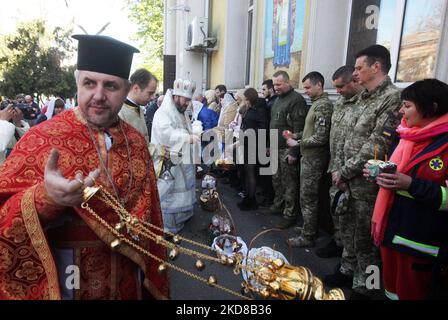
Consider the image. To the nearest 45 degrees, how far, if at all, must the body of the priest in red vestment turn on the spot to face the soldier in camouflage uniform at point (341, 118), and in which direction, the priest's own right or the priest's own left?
approximately 90° to the priest's own left

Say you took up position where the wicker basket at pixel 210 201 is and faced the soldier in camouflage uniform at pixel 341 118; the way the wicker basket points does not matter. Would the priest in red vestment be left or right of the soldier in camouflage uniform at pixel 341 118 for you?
right

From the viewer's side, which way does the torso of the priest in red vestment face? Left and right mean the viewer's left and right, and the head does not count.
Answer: facing the viewer and to the right of the viewer

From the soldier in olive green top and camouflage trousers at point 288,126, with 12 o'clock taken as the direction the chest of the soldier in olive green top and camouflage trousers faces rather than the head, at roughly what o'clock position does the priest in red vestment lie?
The priest in red vestment is roughly at 11 o'clock from the soldier in olive green top and camouflage trousers.

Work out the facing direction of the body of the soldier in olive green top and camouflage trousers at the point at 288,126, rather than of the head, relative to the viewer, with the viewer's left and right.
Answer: facing the viewer and to the left of the viewer

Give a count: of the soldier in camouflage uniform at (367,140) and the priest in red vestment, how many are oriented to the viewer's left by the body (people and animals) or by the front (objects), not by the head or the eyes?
1

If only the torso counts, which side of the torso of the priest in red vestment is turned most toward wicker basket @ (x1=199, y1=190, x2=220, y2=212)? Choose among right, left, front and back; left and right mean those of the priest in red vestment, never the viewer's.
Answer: left

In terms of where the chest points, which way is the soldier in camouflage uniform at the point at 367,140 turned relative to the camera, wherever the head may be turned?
to the viewer's left
